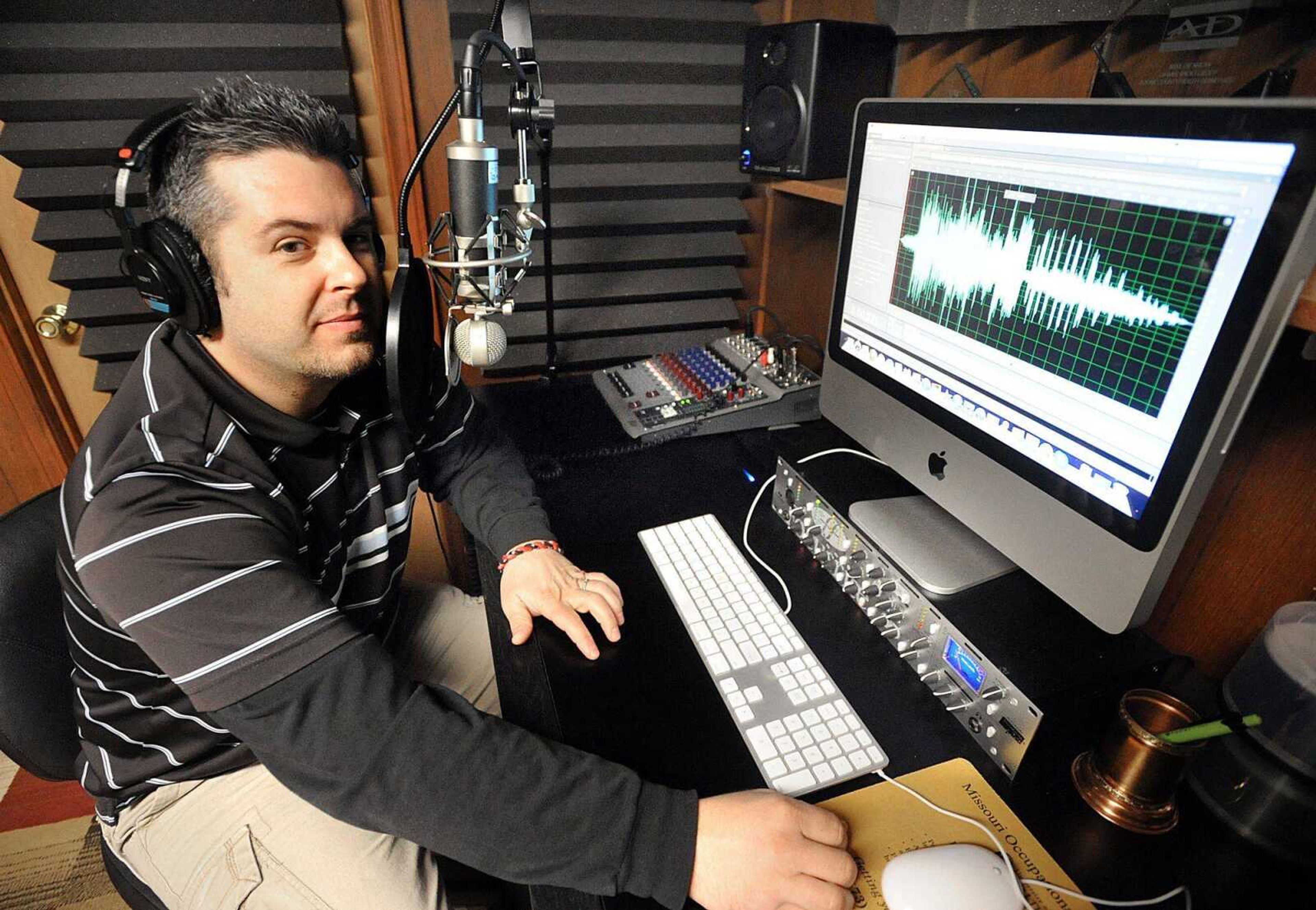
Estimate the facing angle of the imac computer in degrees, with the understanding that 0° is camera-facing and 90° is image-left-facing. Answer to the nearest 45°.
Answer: approximately 45°

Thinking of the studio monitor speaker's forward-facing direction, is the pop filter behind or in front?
in front

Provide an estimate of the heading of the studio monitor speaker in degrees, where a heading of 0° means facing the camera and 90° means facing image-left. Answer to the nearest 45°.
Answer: approximately 45°

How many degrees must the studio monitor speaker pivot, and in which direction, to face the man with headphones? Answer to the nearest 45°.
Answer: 0° — it already faces them

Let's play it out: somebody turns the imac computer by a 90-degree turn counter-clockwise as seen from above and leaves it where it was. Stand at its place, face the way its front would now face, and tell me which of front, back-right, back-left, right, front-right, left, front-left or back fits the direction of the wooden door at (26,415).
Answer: back-right

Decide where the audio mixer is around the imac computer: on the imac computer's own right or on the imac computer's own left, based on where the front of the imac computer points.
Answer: on the imac computer's own right
